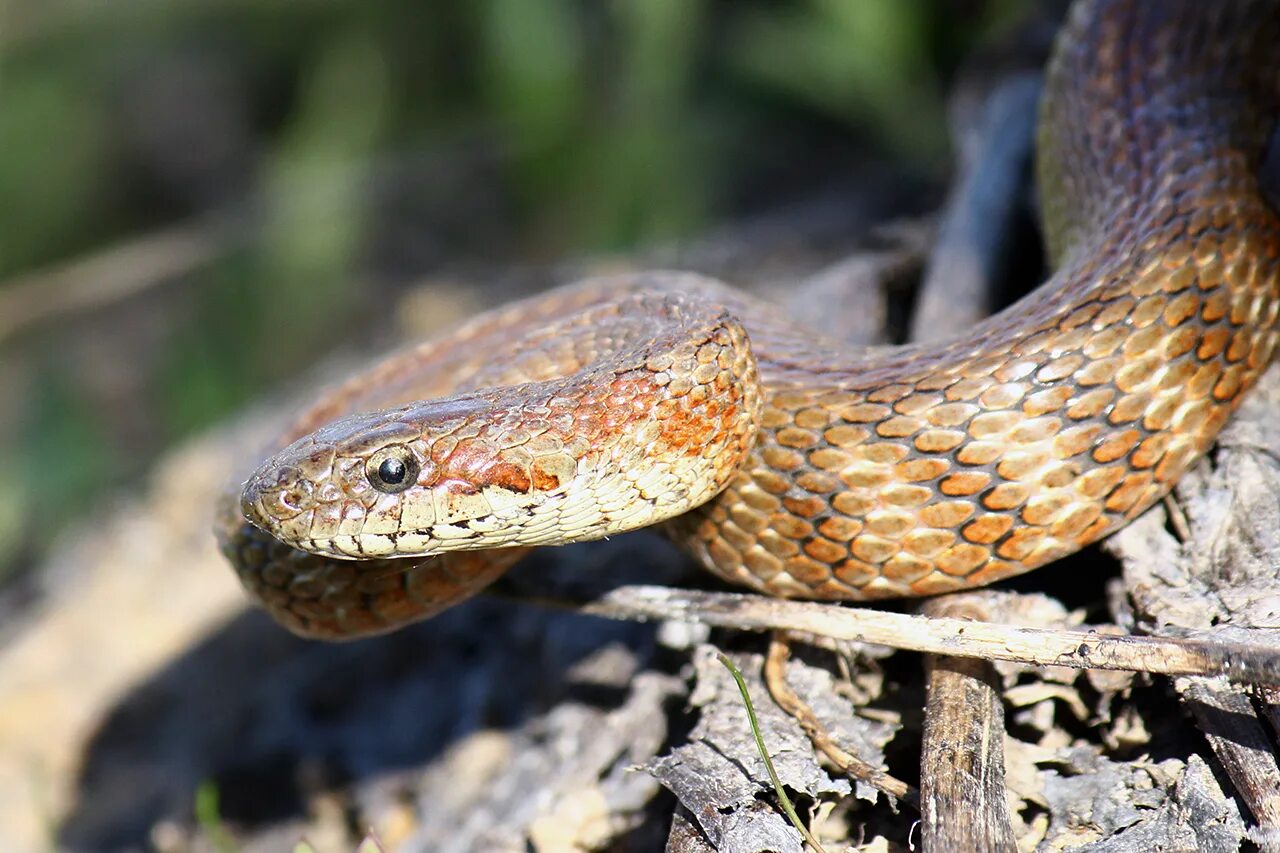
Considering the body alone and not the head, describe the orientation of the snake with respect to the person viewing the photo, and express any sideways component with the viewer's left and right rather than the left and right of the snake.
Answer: facing to the left of the viewer
